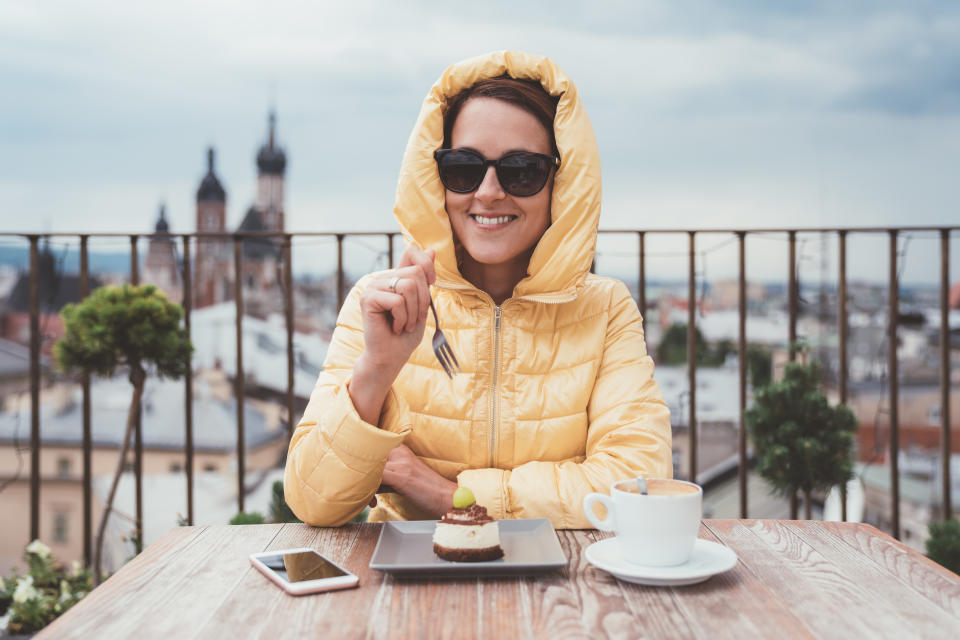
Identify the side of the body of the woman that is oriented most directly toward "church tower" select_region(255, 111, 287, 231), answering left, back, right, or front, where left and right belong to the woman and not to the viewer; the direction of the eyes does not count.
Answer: back

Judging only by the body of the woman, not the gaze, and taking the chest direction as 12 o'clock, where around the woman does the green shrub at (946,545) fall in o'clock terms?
The green shrub is roughly at 8 o'clock from the woman.

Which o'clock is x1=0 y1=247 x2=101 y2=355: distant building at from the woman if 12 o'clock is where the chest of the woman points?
The distant building is roughly at 4 o'clock from the woman.

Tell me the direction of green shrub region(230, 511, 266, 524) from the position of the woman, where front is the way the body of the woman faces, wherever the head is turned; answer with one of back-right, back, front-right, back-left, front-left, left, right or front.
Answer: back-right

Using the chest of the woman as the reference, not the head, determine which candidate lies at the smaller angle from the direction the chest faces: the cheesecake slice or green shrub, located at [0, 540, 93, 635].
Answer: the cheesecake slice

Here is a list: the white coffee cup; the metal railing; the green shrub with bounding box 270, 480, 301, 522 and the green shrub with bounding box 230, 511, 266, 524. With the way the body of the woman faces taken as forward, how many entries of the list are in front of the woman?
1

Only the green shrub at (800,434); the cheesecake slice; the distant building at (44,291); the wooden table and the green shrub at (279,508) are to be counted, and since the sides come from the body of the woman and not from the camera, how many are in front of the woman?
2

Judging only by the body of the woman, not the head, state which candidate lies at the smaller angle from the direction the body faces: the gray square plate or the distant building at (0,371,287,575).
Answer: the gray square plate

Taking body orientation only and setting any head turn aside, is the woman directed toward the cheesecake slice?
yes

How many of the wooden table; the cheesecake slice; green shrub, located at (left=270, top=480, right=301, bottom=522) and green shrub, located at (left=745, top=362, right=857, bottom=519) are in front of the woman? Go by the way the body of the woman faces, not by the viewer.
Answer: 2

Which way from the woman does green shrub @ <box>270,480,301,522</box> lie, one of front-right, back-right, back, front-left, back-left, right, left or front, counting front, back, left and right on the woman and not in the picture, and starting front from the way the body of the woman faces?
back-right

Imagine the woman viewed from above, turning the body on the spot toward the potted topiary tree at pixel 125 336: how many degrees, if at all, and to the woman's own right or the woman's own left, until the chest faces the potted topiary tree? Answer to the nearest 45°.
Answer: approximately 135° to the woman's own right

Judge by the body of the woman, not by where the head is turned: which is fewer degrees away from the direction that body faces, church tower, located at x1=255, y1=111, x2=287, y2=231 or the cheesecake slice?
the cheesecake slice

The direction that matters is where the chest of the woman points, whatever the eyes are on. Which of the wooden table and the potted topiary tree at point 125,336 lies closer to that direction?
the wooden table
